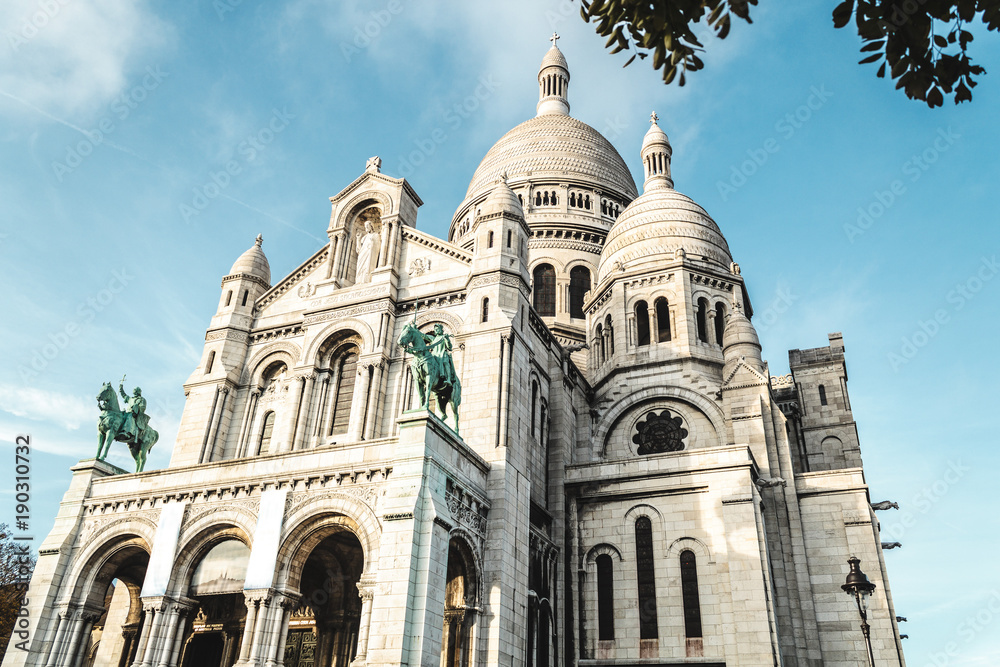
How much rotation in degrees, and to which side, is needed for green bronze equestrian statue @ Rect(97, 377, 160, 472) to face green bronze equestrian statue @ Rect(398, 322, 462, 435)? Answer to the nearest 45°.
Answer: approximately 90° to its left

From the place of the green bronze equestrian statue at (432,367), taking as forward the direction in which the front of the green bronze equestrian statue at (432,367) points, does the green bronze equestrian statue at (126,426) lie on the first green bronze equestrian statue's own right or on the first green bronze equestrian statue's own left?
on the first green bronze equestrian statue's own right

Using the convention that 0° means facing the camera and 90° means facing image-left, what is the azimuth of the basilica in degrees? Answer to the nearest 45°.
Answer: approximately 45°
